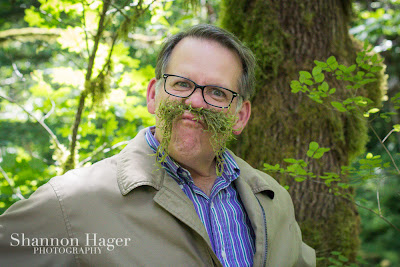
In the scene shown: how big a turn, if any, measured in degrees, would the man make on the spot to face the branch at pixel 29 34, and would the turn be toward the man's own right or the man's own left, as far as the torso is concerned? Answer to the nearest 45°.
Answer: approximately 180°

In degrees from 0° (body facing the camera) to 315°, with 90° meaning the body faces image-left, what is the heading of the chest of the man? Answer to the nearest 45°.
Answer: approximately 315°

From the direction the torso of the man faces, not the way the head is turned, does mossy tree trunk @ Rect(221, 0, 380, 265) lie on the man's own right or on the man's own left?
on the man's own left

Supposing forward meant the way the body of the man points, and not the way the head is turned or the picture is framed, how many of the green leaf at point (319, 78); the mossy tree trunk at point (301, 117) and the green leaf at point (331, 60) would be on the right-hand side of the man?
0

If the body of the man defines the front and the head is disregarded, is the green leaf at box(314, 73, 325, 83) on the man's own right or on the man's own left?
on the man's own left

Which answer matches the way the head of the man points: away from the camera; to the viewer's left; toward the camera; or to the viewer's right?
toward the camera

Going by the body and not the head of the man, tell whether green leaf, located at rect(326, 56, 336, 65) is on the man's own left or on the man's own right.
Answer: on the man's own left

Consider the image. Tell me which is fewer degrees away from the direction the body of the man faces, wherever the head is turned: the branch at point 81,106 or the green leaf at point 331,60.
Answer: the green leaf

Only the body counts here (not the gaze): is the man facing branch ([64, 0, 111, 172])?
no

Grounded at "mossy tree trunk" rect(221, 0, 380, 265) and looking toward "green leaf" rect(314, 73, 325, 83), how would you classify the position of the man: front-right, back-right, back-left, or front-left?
front-right
